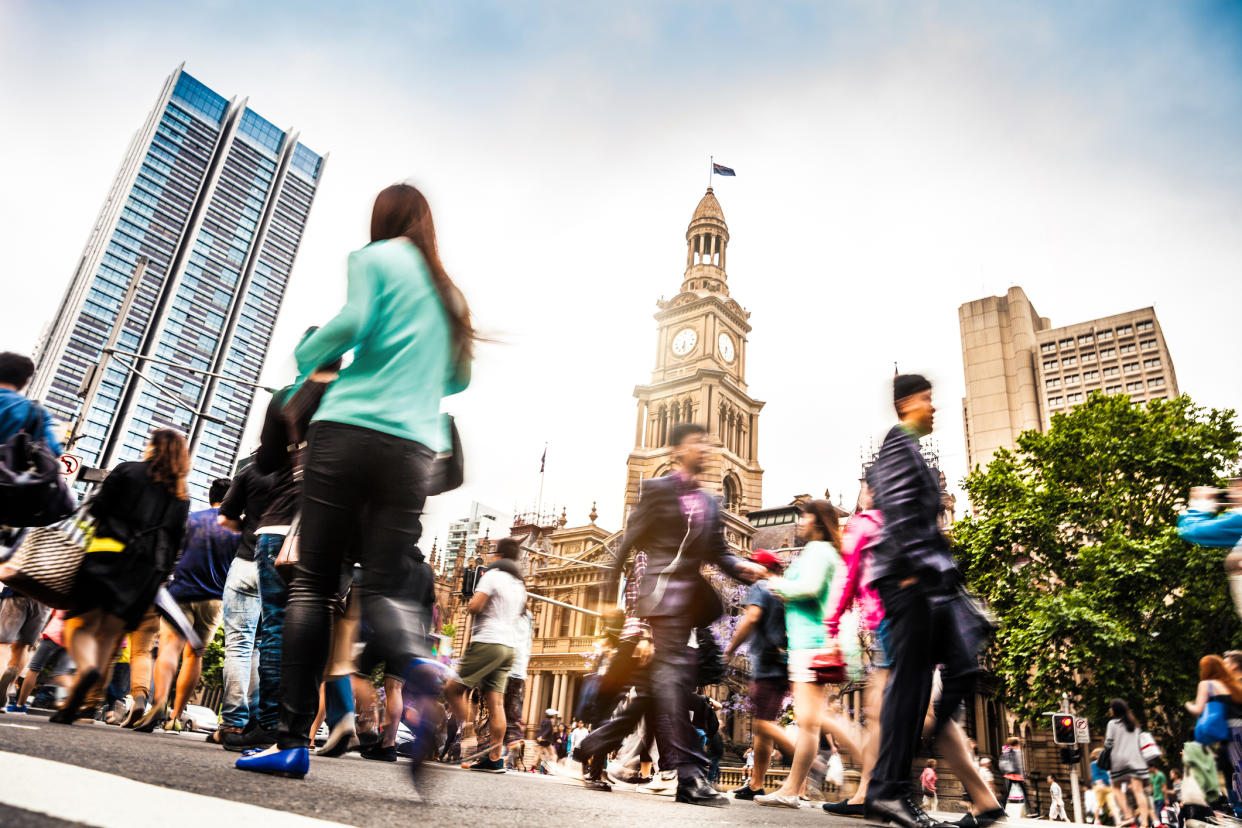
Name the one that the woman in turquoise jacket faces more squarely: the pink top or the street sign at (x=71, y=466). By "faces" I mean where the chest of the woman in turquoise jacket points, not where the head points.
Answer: the street sign

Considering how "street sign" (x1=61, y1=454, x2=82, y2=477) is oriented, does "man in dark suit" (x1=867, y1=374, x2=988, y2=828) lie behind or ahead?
ahead

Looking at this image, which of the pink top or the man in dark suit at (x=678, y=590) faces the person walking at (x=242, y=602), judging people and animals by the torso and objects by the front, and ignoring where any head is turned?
the pink top

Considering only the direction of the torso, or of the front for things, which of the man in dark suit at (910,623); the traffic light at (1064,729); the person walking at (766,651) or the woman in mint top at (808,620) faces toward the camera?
the traffic light

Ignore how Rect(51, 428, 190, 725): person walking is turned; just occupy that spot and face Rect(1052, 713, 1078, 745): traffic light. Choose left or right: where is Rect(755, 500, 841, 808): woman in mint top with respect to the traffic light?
right

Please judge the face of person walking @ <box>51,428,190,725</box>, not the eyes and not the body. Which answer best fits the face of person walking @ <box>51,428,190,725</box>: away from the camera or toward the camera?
away from the camera

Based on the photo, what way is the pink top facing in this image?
to the viewer's left

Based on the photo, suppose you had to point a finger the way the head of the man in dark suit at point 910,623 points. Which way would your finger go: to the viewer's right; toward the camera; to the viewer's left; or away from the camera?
to the viewer's right

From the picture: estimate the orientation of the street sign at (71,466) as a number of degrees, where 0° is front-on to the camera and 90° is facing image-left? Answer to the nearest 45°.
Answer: approximately 0°

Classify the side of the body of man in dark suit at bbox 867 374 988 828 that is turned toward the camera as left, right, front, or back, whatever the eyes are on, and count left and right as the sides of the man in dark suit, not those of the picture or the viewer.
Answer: right
